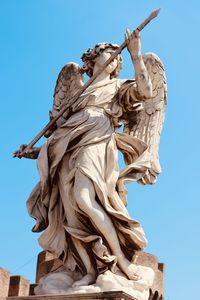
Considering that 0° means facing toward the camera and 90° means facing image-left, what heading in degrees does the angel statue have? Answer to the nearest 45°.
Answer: approximately 0°
